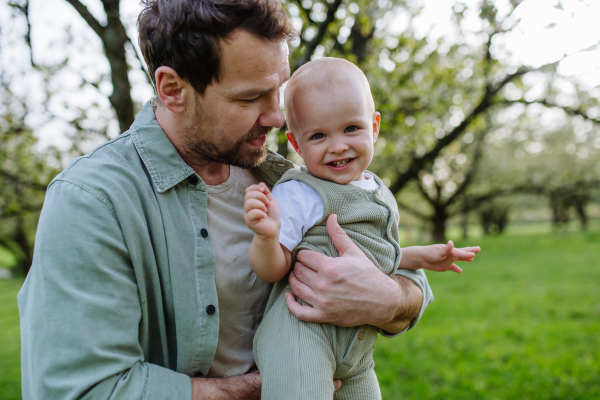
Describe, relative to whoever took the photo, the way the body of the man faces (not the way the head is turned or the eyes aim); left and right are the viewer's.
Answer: facing the viewer and to the right of the viewer

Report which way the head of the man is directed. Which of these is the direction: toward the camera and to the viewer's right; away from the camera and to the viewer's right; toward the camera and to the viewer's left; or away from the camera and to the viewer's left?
toward the camera and to the viewer's right
